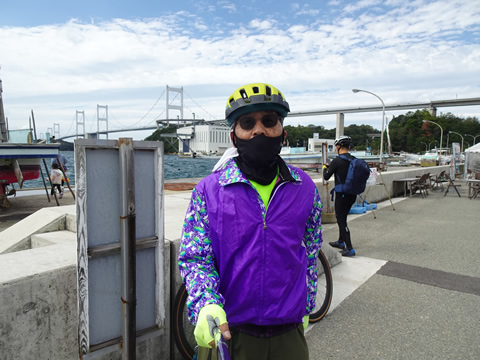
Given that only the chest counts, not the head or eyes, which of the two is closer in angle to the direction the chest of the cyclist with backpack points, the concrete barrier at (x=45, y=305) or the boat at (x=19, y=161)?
the boat

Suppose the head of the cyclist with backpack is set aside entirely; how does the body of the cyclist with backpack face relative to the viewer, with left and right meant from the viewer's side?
facing away from the viewer and to the left of the viewer

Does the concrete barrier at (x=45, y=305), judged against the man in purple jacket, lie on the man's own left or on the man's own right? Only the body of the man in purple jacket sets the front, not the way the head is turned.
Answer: on the man's own right

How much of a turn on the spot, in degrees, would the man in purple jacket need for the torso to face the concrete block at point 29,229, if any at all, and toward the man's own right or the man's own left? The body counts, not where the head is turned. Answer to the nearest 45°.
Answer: approximately 135° to the man's own right

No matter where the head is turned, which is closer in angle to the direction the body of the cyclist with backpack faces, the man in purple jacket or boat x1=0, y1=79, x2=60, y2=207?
the boat

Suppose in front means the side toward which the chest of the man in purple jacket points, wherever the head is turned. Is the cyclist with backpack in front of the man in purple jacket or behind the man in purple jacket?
behind

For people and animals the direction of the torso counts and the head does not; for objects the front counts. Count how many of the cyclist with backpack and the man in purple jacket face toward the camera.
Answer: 1
